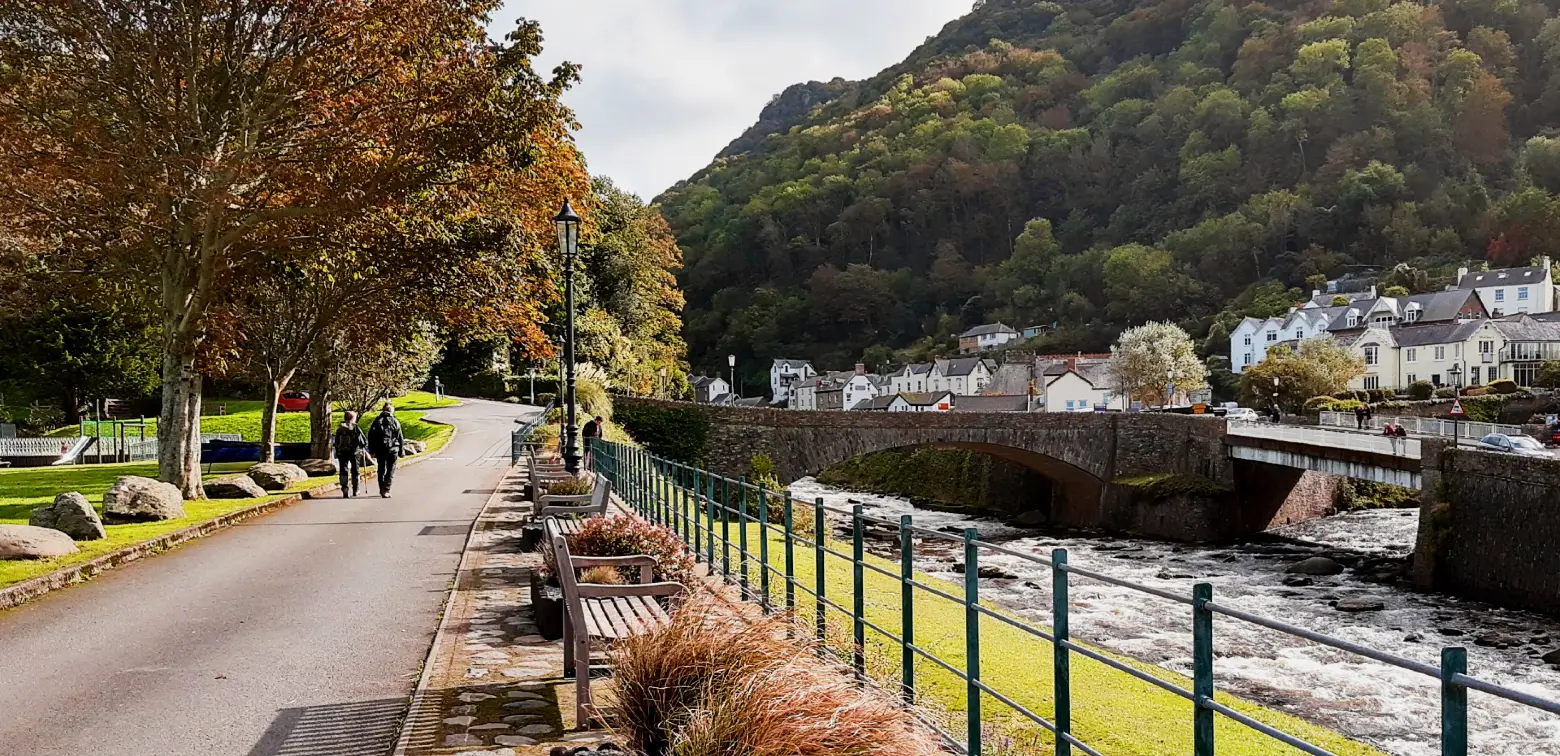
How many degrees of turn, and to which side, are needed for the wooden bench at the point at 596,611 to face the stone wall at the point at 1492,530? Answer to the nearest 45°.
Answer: approximately 45° to its left

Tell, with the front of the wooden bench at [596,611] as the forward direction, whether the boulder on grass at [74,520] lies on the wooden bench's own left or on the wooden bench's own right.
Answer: on the wooden bench's own left

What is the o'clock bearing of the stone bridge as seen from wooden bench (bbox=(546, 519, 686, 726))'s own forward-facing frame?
The stone bridge is roughly at 10 o'clock from the wooden bench.

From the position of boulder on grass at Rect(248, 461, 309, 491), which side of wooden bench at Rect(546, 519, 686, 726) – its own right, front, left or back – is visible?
left

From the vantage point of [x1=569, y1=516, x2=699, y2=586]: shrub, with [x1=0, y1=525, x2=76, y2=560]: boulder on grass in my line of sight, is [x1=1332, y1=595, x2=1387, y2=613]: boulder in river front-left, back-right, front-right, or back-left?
back-right

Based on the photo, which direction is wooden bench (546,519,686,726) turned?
to the viewer's right
